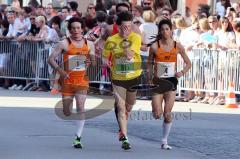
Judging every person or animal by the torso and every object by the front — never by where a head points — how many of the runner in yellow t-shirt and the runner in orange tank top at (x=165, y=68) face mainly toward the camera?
2

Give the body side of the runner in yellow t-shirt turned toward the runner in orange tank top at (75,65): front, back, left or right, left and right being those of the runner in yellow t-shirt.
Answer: right

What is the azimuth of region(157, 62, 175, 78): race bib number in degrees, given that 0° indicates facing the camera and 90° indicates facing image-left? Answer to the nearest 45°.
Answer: approximately 0°

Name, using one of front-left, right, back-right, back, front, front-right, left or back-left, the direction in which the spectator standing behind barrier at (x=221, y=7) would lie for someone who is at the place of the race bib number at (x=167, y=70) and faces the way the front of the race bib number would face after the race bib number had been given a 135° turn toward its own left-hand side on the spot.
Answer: front-left

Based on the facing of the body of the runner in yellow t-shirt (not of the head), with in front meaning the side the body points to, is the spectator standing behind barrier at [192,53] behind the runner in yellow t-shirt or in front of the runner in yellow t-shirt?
behind

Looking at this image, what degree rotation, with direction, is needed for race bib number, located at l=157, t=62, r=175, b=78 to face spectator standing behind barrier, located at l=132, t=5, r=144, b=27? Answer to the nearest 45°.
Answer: approximately 180°

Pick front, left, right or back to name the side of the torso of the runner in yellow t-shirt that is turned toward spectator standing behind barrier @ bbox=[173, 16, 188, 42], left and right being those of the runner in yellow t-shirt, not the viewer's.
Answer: back

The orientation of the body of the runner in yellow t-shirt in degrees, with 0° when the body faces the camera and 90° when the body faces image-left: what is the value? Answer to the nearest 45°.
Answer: approximately 0°

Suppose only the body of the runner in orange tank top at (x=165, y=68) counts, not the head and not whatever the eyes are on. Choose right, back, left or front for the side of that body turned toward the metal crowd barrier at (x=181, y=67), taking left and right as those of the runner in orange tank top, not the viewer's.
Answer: back

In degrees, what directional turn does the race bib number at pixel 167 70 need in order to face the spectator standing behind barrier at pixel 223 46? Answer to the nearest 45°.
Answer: approximately 180°
